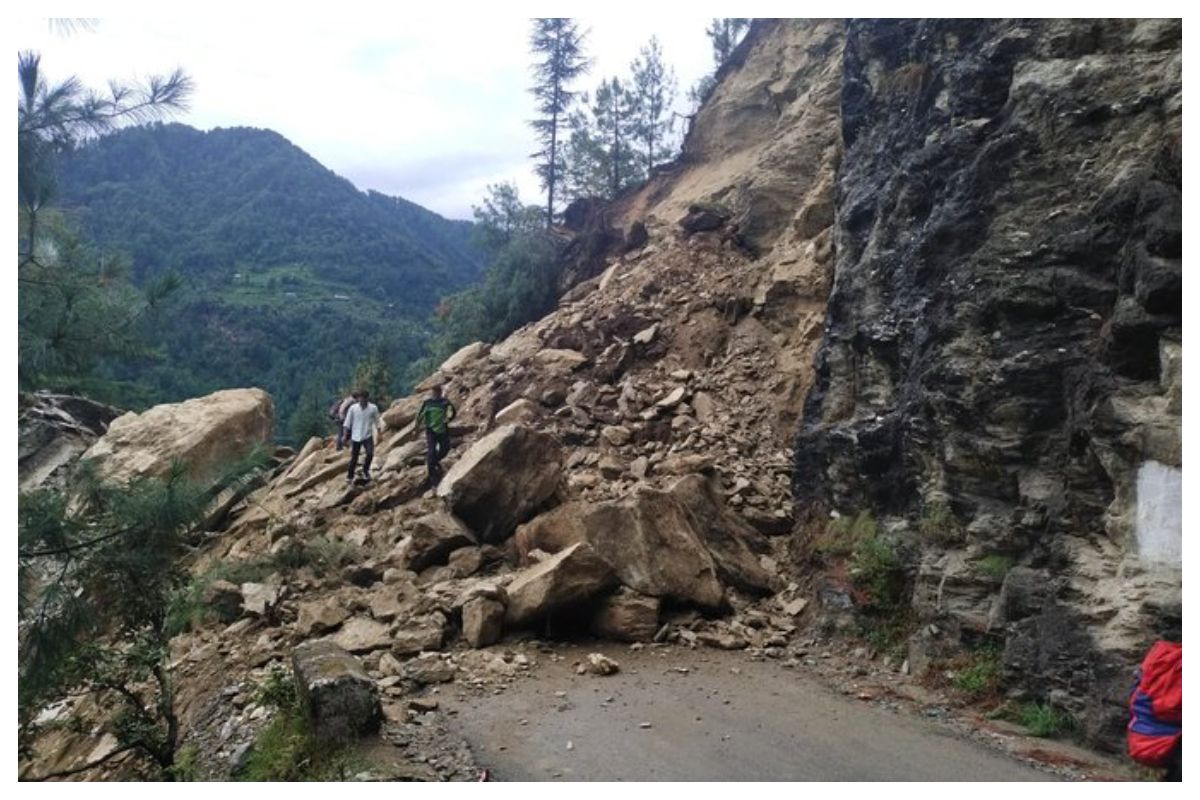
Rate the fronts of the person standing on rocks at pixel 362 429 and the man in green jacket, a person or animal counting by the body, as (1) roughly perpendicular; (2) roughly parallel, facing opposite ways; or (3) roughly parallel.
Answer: roughly parallel

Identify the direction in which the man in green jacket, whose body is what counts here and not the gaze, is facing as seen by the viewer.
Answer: toward the camera

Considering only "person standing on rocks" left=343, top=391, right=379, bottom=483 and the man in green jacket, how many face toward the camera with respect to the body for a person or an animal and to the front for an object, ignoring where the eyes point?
2

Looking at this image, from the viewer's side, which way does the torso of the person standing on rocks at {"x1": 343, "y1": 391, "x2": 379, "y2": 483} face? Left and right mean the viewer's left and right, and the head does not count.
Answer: facing the viewer

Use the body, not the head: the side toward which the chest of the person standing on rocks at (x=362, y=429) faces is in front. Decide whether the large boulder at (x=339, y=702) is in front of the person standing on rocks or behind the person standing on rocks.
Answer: in front

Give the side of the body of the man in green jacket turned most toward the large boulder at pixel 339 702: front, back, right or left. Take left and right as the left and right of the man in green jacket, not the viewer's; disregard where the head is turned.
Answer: front

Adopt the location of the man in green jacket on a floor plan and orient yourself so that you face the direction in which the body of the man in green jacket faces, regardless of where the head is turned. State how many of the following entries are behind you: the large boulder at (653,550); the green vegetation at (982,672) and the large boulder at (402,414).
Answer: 1

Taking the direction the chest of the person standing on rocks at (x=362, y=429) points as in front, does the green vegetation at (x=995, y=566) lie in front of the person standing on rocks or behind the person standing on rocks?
in front

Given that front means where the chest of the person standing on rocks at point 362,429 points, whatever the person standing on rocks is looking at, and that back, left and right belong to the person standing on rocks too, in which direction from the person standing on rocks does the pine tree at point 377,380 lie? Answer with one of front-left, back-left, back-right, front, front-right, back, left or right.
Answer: back

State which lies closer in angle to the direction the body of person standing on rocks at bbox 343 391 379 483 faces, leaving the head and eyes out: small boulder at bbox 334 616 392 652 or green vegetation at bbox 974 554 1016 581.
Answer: the small boulder

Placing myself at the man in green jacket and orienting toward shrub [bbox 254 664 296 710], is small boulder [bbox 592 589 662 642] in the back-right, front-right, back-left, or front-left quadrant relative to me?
front-left

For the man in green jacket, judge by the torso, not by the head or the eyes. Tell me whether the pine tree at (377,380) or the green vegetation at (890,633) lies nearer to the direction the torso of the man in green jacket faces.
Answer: the green vegetation

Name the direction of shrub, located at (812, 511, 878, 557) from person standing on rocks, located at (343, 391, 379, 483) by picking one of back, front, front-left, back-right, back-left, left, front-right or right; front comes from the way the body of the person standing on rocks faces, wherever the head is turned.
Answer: front-left

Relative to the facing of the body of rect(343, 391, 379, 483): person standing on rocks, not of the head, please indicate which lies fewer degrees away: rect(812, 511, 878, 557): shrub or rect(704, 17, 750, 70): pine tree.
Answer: the shrub

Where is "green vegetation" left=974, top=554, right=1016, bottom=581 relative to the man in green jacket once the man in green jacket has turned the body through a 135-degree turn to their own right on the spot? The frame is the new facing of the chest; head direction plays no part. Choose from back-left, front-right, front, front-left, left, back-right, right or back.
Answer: back

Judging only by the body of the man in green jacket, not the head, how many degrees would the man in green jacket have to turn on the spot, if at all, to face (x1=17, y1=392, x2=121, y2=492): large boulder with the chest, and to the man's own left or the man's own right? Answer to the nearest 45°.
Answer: approximately 135° to the man's own right

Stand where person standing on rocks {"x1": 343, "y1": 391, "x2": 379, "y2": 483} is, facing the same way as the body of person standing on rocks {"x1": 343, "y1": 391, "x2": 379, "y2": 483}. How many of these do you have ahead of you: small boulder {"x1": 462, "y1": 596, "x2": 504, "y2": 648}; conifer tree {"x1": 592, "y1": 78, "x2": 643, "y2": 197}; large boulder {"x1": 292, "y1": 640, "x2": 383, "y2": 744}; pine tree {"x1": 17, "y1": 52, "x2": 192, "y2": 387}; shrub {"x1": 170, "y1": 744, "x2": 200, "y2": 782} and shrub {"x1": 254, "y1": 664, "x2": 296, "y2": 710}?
5

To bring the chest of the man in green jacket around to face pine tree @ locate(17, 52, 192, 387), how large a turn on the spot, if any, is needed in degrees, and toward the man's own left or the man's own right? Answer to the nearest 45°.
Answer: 0° — they already face it
